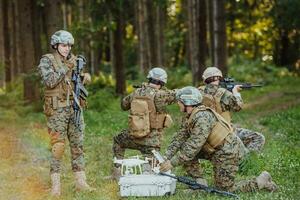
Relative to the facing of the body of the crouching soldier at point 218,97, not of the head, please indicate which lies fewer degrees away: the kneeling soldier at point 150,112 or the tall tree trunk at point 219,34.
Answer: the tall tree trunk

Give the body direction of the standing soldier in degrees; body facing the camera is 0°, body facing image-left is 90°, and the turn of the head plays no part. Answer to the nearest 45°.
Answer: approximately 315°

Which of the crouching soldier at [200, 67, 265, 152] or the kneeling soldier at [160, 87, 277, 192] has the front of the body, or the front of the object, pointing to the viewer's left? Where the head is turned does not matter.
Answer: the kneeling soldier

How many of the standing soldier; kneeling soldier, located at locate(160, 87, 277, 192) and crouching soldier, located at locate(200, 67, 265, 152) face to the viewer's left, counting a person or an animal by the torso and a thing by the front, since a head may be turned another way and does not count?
1

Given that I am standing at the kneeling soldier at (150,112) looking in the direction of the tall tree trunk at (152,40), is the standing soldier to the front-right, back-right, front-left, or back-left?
back-left

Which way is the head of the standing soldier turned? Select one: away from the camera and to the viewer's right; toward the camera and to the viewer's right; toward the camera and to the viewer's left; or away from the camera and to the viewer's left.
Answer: toward the camera and to the viewer's right

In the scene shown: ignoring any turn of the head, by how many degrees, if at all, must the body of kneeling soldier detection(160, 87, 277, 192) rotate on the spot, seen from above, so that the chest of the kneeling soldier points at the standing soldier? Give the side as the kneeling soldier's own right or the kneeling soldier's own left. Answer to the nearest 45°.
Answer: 0° — they already face them

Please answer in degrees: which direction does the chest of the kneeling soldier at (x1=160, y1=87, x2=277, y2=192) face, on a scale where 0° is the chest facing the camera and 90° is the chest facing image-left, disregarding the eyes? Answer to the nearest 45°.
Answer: approximately 90°

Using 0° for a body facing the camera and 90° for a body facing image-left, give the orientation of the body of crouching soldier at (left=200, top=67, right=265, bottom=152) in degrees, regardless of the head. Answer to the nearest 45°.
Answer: approximately 225°
